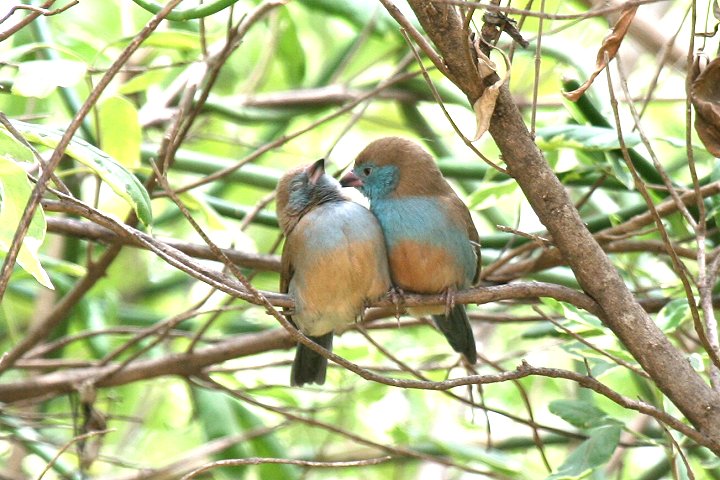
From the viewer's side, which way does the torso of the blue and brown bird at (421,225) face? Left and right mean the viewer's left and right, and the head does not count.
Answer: facing the viewer and to the left of the viewer

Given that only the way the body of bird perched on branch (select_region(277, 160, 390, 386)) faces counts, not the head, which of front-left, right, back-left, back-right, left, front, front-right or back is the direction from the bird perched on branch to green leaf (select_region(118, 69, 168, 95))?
back-right

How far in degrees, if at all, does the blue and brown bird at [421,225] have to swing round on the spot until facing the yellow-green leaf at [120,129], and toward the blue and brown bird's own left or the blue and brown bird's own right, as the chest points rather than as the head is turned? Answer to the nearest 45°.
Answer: approximately 45° to the blue and brown bird's own right

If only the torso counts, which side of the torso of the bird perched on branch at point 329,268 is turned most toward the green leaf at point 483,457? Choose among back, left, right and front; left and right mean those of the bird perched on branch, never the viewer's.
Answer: left

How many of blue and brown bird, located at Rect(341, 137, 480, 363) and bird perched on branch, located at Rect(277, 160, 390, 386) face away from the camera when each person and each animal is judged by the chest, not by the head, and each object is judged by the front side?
0

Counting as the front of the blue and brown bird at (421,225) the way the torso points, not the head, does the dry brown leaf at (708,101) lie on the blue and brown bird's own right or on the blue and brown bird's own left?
on the blue and brown bird's own left

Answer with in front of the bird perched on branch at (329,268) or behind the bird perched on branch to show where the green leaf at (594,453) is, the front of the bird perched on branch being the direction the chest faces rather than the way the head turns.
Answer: in front

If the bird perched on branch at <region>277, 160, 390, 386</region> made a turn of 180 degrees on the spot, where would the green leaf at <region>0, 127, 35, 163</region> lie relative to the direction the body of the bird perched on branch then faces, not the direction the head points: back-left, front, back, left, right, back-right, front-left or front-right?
left

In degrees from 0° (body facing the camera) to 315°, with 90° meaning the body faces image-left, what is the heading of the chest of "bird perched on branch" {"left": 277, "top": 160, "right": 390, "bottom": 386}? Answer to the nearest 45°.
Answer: approximately 315°
